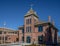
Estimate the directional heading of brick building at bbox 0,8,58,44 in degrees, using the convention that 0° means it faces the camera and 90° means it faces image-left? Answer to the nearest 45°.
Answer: approximately 45°
